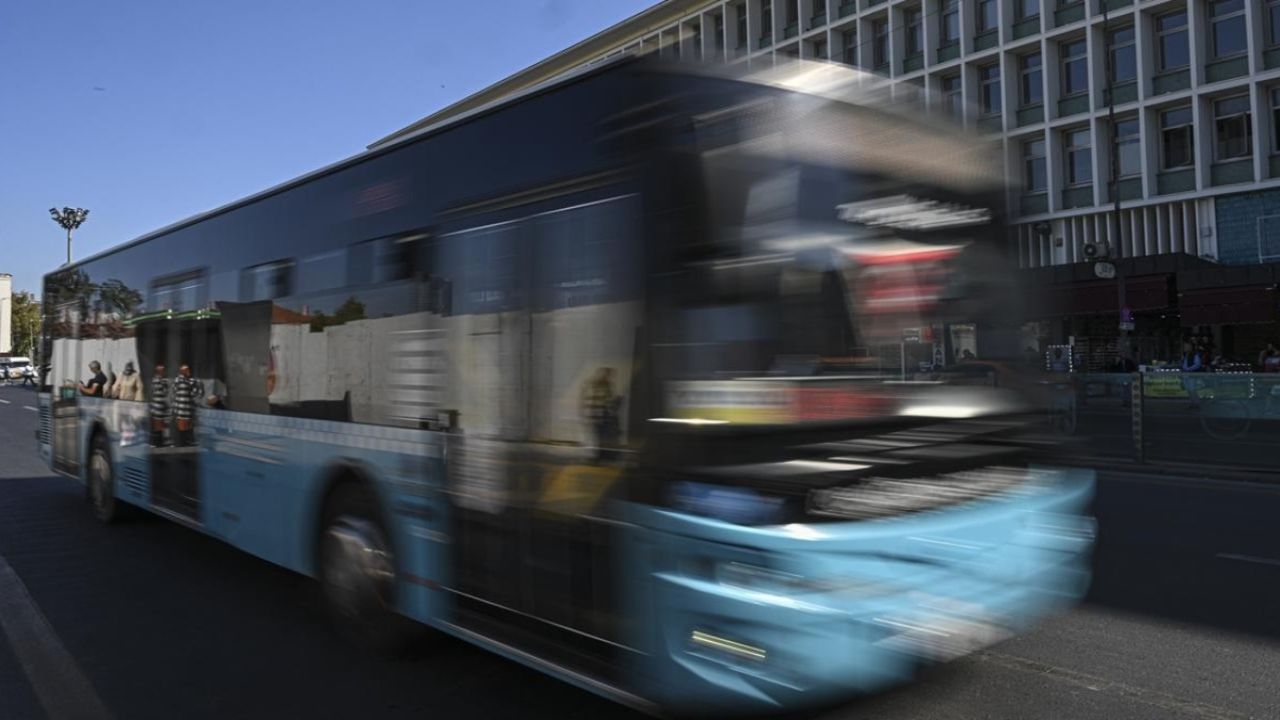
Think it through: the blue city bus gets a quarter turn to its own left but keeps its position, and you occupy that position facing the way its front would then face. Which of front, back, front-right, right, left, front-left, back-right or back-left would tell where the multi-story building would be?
front

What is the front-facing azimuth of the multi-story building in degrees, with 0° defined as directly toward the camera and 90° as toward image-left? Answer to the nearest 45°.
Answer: approximately 45°

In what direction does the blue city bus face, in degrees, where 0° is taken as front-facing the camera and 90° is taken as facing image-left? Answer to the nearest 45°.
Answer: approximately 315°
